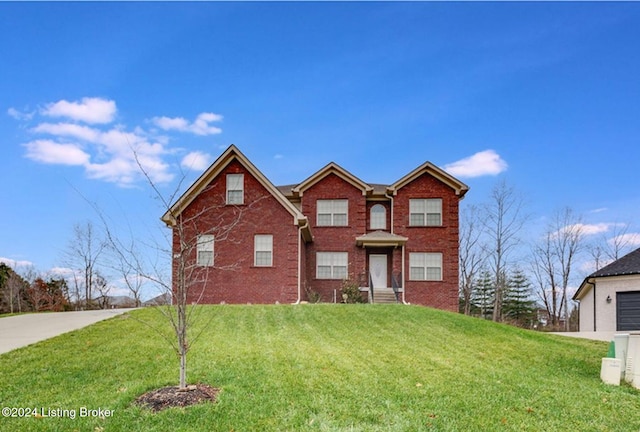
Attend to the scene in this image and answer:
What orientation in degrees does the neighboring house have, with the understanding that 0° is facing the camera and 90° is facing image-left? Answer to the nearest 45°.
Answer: approximately 0°

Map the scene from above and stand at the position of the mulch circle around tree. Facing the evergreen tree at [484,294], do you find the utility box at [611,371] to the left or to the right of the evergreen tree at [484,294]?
right

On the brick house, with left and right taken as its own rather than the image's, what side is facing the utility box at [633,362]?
front

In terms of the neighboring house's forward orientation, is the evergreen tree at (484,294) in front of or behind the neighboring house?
behind

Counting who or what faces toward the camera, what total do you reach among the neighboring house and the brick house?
2

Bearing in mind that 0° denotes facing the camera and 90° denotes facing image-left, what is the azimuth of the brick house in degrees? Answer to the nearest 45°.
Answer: approximately 0°
